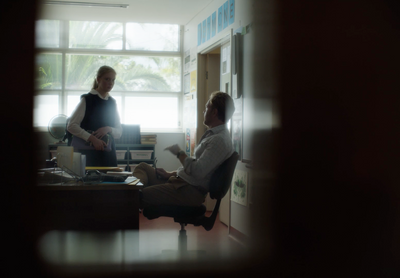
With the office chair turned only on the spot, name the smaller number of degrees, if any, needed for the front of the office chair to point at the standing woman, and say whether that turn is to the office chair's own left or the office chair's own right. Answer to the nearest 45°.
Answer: approximately 45° to the office chair's own right

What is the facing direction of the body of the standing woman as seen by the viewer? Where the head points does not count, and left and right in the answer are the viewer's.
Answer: facing the viewer and to the right of the viewer

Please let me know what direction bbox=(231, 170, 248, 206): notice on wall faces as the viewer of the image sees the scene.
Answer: facing the viewer and to the left of the viewer

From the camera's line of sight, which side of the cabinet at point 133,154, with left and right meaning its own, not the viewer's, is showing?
front

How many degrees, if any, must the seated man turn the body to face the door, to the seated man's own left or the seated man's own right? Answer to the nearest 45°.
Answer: approximately 90° to the seated man's own right

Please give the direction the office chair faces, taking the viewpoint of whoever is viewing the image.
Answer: facing to the left of the viewer

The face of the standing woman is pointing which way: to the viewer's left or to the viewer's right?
to the viewer's right

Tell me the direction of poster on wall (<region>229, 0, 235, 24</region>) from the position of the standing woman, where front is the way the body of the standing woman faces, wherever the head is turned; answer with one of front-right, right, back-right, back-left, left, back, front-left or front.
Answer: left

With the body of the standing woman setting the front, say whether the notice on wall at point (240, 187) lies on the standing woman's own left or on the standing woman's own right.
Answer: on the standing woman's own left

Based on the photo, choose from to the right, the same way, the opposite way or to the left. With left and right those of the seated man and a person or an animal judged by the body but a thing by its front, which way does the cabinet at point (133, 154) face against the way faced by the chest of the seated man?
to the left

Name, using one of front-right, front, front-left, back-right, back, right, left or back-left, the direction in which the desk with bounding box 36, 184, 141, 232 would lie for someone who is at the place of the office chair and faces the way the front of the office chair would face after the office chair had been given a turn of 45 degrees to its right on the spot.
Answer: left

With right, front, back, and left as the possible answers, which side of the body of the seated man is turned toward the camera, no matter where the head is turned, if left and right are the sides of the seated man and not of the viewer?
left
